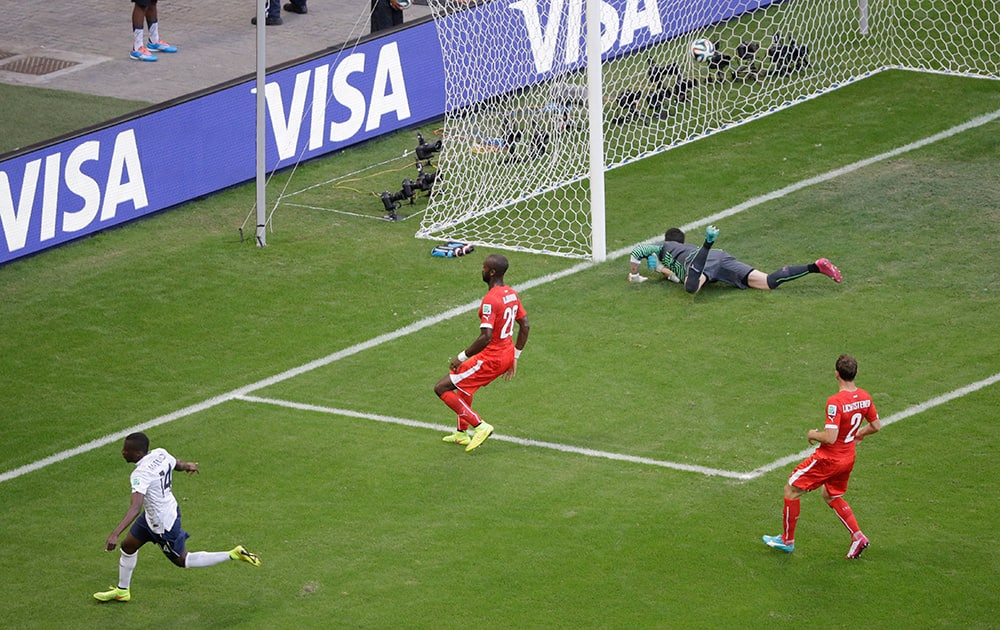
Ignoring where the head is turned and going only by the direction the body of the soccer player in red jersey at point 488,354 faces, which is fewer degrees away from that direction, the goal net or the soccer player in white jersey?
the goal net

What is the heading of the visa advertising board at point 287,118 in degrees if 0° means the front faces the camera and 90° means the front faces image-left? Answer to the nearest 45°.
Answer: approximately 315°

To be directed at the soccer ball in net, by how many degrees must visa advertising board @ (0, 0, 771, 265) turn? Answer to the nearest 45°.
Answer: approximately 45° to its left

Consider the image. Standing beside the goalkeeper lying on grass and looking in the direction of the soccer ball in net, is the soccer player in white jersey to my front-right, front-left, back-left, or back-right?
back-left

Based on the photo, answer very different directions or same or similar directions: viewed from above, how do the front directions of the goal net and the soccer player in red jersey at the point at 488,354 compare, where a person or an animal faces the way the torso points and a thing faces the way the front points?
very different directions

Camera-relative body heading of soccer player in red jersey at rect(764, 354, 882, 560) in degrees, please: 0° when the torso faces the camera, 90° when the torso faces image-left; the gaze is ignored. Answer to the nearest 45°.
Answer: approximately 135°

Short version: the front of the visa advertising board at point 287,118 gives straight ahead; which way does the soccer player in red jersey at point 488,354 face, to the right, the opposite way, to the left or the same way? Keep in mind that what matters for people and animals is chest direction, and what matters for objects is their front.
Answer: the opposite way

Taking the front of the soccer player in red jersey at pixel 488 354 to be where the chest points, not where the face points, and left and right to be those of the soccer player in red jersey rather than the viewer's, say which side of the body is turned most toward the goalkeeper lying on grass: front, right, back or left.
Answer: right

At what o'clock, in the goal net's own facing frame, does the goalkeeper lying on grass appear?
The goalkeeper lying on grass is roughly at 1 o'clock from the goal net.

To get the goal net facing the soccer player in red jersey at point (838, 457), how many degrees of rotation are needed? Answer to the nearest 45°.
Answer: approximately 45° to its right

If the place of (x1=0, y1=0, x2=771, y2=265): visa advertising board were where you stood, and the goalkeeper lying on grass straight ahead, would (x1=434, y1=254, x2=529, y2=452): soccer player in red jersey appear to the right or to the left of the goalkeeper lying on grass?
right

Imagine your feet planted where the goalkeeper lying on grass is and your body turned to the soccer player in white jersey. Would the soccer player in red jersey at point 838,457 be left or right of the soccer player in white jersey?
left

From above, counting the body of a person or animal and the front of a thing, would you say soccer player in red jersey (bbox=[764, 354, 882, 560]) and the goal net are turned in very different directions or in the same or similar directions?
very different directions
